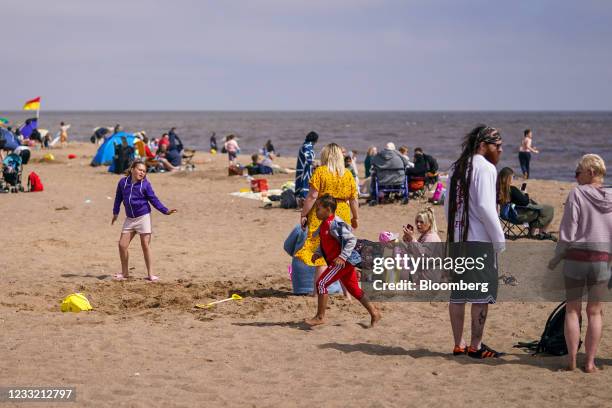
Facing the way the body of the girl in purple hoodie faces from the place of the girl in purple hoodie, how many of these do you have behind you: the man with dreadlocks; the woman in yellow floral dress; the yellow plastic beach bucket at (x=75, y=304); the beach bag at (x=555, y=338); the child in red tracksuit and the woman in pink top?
0

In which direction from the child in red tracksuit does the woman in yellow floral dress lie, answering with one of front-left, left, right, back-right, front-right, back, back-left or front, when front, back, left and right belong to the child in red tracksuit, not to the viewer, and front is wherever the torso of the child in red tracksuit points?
right

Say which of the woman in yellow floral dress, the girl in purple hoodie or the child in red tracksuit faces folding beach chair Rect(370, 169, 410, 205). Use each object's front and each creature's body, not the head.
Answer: the woman in yellow floral dress

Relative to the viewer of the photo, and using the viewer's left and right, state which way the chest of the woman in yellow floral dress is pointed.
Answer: facing away from the viewer

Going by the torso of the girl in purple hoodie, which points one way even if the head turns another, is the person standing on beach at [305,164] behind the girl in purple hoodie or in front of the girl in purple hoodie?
behind

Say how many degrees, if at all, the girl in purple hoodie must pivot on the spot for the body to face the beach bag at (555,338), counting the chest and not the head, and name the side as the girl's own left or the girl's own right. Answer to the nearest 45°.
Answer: approximately 45° to the girl's own left

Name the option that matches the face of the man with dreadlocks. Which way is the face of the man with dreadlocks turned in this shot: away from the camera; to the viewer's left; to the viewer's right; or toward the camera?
to the viewer's right

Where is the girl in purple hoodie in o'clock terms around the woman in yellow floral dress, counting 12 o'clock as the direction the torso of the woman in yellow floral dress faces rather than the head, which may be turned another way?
The girl in purple hoodie is roughly at 10 o'clock from the woman in yellow floral dress.

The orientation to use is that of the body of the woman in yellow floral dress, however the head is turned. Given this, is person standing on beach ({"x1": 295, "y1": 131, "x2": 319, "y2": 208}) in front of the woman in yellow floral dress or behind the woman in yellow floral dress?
in front

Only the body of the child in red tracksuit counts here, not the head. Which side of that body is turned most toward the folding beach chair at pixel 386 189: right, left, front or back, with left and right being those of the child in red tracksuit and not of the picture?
right

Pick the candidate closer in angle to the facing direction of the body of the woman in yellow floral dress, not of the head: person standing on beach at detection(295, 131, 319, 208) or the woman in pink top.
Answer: the person standing on beach

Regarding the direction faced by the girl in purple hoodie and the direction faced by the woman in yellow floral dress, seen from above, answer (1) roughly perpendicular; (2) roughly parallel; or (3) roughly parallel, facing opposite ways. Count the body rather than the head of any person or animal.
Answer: roughly parallel, facing opposite ways

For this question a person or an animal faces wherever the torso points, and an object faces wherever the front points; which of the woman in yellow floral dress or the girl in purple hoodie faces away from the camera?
the woman in yellow floral dress

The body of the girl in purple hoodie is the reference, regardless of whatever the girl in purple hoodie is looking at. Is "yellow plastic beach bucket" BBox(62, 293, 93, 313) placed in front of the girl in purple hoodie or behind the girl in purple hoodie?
in front

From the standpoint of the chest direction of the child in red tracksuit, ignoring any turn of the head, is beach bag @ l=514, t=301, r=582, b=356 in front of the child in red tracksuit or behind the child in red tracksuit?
behind

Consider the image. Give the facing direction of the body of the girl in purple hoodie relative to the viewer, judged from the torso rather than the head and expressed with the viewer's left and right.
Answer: facing the viewer

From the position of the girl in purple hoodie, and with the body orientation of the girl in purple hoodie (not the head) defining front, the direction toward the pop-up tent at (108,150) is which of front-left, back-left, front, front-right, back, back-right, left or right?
back

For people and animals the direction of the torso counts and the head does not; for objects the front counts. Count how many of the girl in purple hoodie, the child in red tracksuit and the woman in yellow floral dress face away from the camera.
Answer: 1
